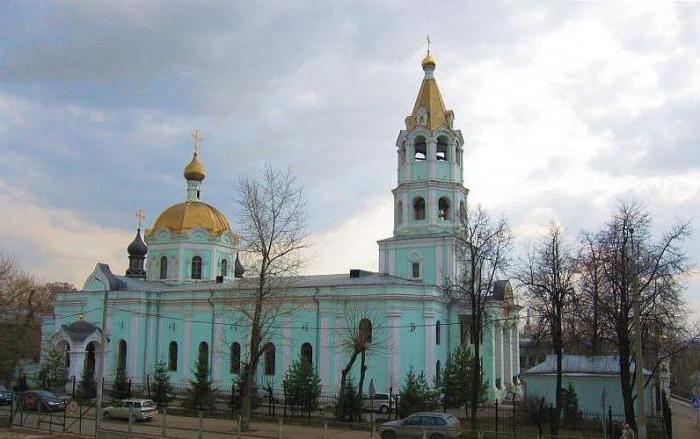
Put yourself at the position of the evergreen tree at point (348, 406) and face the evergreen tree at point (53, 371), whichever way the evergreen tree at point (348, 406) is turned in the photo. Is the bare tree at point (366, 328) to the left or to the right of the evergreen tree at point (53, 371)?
right

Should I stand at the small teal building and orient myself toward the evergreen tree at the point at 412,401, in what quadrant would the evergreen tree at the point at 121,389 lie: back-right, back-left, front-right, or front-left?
front-right

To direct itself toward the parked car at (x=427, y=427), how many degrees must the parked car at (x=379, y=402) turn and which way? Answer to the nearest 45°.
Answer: approximately 90° to its left
